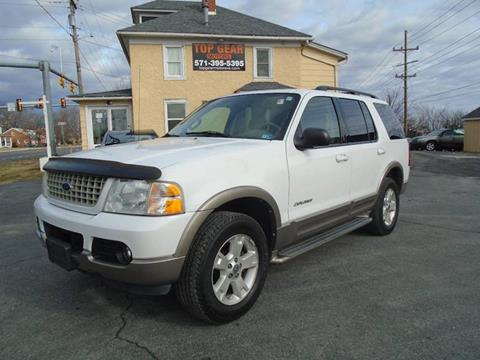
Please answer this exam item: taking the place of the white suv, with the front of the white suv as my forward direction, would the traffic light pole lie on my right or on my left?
on my right

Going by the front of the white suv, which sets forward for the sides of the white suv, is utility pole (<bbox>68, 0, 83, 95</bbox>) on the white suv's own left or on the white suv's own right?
on the white suv's own right

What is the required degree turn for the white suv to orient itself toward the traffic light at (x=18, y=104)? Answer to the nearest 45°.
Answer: approximately 90° to its right

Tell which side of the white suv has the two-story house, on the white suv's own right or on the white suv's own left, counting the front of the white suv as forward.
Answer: on the white suv's own right

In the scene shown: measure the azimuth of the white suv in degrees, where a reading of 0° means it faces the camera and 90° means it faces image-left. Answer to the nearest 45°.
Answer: approximately 45°
